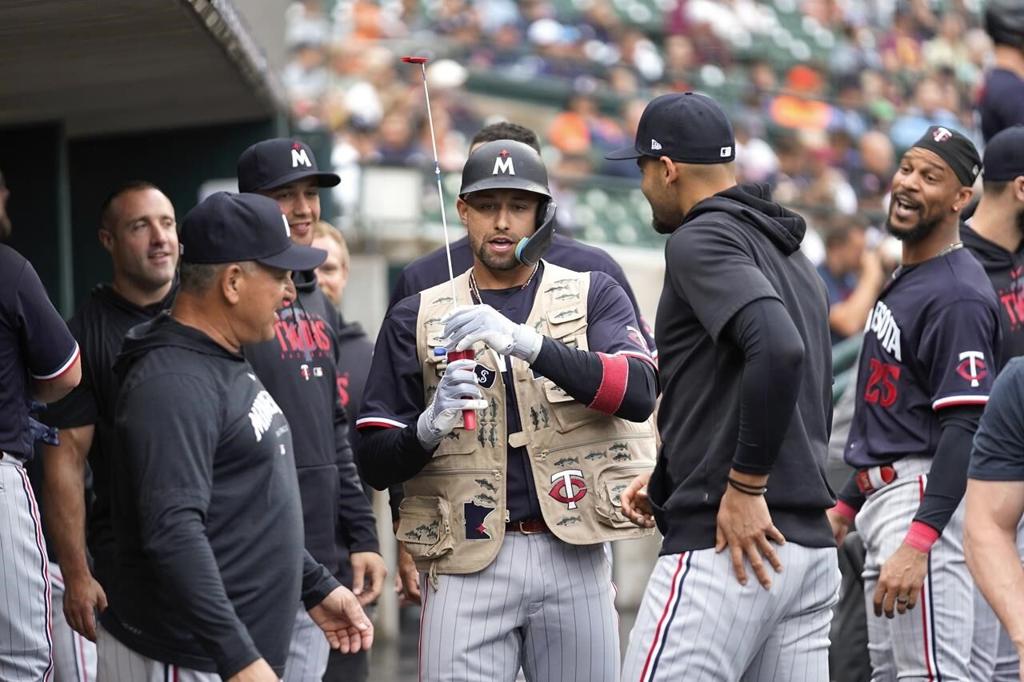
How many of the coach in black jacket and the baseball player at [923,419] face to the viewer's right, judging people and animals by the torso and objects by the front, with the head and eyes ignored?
1

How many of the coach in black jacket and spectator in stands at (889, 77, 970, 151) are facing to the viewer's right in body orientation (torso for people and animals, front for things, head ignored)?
1

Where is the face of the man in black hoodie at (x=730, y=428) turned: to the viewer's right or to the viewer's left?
to the viewer's left

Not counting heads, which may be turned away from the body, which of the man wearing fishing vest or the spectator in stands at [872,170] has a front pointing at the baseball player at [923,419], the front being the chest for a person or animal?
the spectator in stands

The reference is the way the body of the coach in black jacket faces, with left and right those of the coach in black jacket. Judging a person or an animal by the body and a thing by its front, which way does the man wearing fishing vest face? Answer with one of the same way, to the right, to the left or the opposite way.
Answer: to the right

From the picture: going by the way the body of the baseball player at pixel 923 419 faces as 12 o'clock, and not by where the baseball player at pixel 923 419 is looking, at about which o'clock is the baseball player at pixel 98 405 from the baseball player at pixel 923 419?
the baseball player at pixel 98 405 is roughly at 1 o'clock from the baseball player at pixel 923 419.
